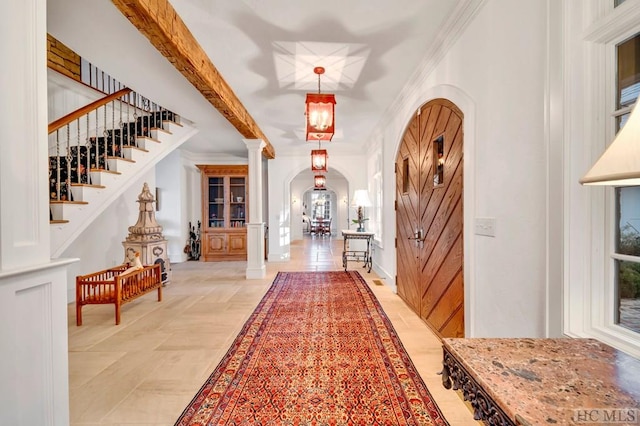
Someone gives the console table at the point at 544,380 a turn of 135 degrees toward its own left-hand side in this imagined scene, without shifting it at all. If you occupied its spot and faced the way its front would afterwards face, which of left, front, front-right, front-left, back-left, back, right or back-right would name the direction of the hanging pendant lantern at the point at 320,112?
back-left

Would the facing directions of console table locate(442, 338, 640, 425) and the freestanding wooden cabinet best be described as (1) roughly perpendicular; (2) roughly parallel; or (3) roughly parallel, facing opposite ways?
roughly perpendicular

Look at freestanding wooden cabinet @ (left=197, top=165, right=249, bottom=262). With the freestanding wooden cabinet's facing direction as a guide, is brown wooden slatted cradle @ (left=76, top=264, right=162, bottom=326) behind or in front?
in front

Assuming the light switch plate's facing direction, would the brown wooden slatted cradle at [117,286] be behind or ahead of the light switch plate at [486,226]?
ahead

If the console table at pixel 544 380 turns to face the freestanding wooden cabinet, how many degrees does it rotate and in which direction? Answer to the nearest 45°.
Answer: approximately 90° to its right

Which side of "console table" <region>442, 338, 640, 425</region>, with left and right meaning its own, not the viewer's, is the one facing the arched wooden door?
right

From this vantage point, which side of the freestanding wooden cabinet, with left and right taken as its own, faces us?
front

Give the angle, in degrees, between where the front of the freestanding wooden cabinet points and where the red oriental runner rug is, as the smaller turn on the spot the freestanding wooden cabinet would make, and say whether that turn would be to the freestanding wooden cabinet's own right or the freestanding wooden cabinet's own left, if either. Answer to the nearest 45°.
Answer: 0° — it already faces it

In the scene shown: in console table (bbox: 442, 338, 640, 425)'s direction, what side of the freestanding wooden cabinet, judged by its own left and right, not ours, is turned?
front

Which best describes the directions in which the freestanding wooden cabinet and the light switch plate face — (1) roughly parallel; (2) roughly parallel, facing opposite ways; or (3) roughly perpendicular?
roughly perpendicular

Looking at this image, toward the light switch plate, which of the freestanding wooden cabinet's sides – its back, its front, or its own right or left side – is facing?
front

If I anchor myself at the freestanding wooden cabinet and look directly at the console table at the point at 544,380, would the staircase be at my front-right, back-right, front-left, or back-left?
front-right

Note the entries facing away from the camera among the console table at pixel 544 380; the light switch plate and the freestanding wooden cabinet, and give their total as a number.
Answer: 0

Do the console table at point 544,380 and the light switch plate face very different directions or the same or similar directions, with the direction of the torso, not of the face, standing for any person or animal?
same or similar directions

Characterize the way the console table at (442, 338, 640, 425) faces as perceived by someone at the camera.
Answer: facing the viewer and to the left of the viewer

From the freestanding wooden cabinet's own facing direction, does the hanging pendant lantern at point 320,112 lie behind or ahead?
ahead
